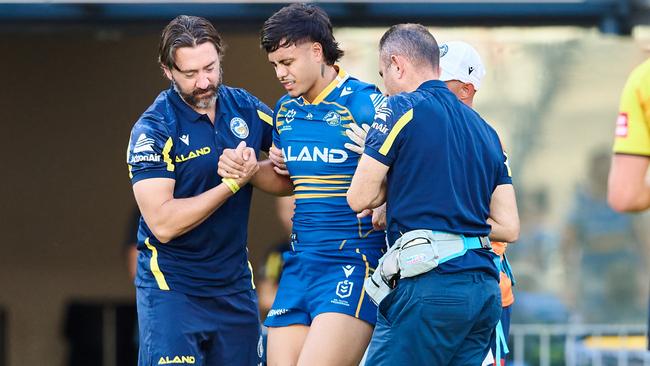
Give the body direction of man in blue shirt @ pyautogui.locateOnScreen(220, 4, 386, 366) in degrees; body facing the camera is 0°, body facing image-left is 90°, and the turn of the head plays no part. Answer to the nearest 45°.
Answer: approximately 45°

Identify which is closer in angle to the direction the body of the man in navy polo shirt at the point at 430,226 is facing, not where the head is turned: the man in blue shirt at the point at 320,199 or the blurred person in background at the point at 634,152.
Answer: the man in blue shirt

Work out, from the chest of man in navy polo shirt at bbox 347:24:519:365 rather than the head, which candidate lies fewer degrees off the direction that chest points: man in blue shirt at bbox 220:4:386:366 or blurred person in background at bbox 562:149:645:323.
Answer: the man in blue shirt

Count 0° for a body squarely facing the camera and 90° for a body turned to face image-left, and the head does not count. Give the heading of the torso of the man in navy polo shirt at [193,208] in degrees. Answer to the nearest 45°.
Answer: approximately 315°

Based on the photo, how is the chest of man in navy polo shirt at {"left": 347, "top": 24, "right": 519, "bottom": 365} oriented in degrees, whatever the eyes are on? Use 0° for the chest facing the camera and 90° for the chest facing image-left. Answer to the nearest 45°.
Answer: approximately 135°

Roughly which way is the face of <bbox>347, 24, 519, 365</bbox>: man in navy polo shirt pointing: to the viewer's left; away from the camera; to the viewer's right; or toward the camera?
to the viewer's left
